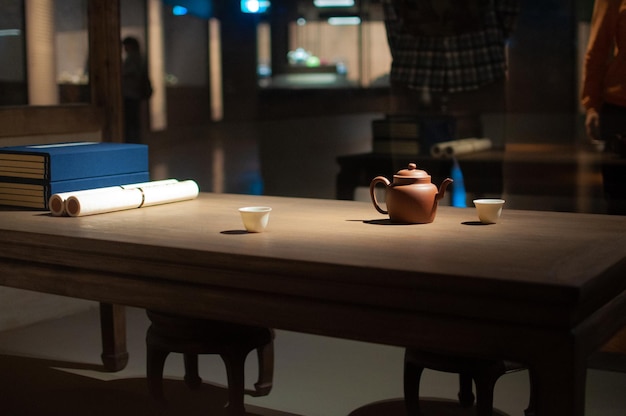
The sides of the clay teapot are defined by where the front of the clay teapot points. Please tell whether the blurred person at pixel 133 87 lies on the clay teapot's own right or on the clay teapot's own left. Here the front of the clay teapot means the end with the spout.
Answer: on the clay teapot's own left

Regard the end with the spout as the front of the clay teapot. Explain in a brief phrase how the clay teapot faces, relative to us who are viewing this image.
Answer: facing to the right of the viewer

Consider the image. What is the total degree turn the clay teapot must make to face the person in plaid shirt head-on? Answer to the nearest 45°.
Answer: approximately 90° to its left

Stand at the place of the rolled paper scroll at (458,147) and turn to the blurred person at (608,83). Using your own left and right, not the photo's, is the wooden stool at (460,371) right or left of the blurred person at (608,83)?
right

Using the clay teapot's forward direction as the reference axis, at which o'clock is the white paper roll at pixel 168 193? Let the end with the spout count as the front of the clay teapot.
The white paper roll is roughly at 7 o'clock from the clay teapot.

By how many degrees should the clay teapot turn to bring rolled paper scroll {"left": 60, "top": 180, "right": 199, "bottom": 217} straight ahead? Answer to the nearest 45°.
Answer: approximately 180°

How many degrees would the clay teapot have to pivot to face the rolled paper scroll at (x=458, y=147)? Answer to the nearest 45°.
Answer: approximately 90° to its left
